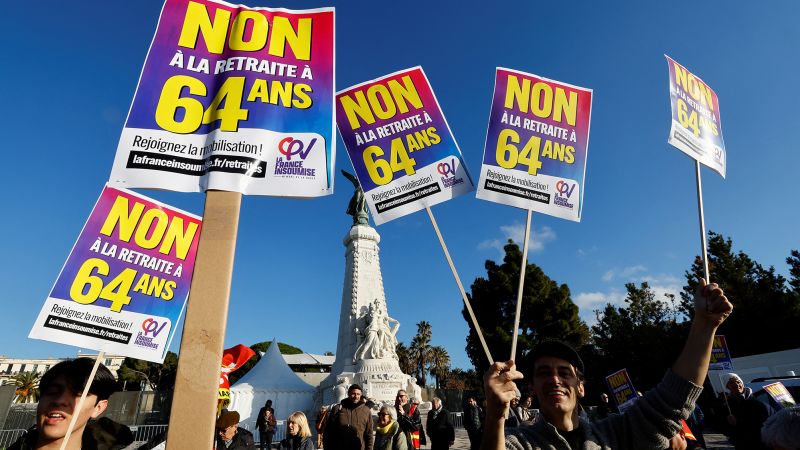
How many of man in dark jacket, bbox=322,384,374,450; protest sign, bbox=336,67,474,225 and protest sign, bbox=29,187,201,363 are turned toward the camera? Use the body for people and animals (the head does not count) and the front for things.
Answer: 3

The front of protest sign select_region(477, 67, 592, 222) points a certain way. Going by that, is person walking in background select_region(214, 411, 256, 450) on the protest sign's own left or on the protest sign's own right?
on the protest sign's own right

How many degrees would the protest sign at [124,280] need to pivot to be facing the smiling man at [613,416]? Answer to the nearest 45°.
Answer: approximately 45° to its left

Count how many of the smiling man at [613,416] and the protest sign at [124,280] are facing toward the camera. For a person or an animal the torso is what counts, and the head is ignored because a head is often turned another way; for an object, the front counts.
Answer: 2

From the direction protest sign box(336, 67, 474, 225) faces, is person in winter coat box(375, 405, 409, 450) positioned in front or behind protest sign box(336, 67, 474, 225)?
behind

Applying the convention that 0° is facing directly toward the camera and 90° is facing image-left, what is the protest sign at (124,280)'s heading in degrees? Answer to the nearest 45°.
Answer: approximately 0°

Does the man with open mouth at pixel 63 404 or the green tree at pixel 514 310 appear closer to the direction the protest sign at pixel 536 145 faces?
the man with open mouth

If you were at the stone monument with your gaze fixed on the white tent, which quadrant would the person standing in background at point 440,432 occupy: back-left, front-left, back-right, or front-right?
back-left

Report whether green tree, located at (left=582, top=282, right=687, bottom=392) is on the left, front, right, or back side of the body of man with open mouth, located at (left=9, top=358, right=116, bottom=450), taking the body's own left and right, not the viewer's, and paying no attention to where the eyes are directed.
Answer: back
